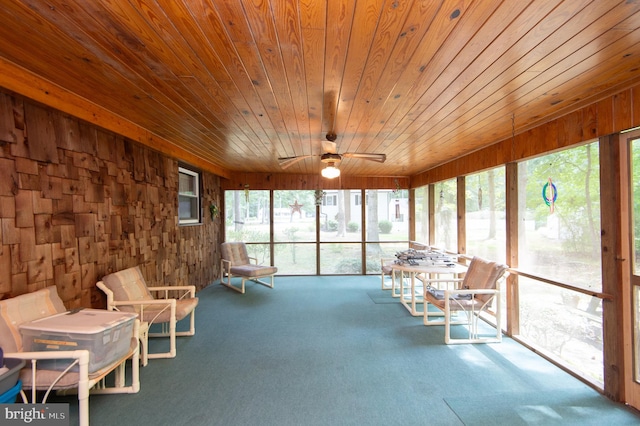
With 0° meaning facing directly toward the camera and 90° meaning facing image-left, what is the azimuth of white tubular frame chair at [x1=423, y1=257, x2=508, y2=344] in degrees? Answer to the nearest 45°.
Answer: approximately 45°

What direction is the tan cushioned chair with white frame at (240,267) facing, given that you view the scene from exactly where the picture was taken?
facing the viewer and to the right of the viewer

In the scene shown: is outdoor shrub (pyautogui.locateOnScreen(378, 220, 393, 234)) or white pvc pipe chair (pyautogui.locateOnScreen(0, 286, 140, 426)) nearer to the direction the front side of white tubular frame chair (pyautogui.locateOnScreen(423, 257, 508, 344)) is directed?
the white pvc pipe chair

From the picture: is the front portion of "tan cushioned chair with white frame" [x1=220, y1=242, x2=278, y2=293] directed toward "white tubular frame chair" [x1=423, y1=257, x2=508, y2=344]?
yes

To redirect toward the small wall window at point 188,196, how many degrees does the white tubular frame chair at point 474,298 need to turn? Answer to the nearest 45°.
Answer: approximately 45° to its right

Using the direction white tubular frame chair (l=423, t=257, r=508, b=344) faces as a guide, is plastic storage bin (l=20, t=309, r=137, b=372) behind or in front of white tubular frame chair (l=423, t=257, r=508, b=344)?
in front

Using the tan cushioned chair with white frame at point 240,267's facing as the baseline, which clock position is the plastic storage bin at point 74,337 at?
The plastic storage bin is roughly at 2 o'clock from the tan cushioned chair with white frame.

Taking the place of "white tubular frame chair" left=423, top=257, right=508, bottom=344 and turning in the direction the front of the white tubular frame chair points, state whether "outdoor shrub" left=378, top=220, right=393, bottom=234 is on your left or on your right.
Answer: on your right

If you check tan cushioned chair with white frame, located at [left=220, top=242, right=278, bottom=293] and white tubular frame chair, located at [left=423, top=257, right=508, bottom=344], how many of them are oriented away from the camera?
0
